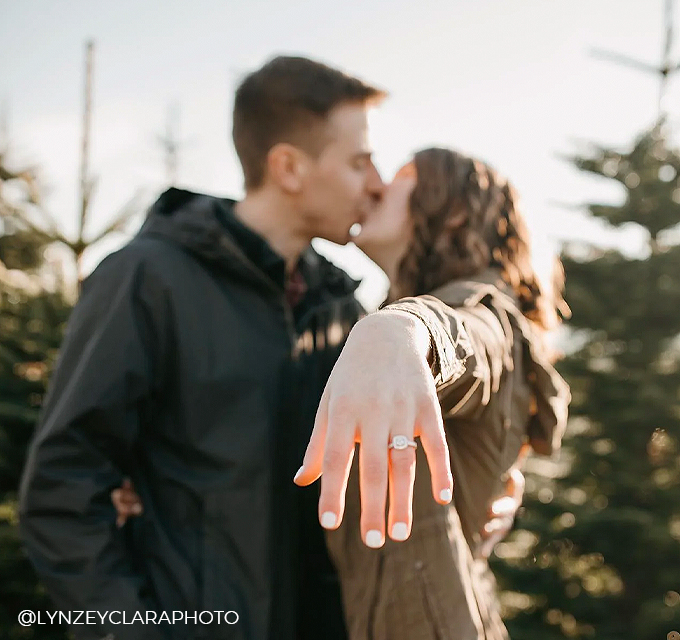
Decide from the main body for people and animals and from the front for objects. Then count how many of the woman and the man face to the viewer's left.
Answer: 1

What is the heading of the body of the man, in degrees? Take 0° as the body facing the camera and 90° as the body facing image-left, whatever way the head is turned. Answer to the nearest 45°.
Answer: approximately 315°

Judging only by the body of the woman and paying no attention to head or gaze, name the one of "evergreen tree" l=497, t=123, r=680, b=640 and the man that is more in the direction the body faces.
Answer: the man

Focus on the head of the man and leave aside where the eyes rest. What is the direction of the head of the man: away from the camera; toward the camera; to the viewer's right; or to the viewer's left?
to the viewer's right

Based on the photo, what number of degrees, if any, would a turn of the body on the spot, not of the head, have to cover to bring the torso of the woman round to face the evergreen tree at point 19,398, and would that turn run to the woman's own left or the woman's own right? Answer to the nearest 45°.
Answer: approximately 45° to the woman's own right

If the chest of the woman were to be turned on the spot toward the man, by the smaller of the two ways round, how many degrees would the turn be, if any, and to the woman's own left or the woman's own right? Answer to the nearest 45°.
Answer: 0° — they already face them

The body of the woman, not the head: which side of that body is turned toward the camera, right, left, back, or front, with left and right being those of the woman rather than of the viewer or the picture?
left

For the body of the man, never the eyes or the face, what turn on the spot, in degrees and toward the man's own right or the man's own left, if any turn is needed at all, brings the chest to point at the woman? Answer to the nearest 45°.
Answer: approximately 45° to the man's own left

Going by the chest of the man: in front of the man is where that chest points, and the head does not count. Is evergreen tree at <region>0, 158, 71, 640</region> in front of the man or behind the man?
behind

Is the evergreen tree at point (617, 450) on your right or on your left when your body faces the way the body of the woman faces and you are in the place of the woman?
on your right

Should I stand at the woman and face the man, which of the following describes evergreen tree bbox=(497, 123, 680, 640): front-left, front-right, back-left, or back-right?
back-right
